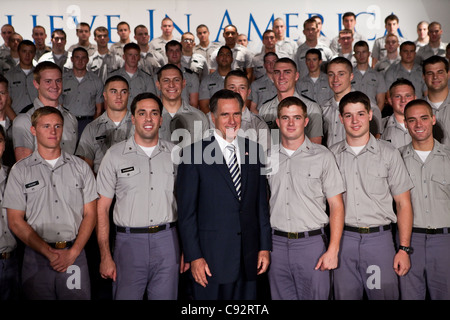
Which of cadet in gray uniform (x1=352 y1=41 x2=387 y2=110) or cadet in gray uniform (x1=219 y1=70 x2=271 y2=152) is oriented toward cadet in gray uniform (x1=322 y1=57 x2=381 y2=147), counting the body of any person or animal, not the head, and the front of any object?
cadet in gray uniform (x1=352 y1=41 x2=387 y2=110)

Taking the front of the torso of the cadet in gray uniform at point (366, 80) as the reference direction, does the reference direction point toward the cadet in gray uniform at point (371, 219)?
yes

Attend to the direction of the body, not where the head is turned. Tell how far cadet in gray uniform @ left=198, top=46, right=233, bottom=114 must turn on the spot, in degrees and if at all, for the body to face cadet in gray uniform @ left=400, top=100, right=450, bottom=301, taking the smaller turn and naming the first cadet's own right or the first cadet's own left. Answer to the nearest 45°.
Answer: approximately 45° to the first cadet's own left

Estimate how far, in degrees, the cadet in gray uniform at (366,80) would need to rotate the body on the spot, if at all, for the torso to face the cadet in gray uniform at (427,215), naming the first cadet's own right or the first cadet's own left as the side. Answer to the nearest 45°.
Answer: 0° — they already face them

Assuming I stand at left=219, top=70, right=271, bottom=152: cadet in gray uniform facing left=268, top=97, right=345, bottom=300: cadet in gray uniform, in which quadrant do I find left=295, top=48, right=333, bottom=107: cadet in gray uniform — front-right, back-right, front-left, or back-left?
back-left

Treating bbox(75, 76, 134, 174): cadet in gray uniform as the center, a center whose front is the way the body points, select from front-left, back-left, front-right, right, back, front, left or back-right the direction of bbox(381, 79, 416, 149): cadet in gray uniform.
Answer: front-left

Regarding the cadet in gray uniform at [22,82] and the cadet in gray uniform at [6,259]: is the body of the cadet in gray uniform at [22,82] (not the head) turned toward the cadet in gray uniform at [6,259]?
yes

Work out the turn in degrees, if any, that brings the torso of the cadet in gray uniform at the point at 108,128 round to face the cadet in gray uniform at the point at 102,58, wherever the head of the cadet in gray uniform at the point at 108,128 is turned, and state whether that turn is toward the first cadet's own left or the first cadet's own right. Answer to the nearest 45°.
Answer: approximately 135° to the first cadet's own left
